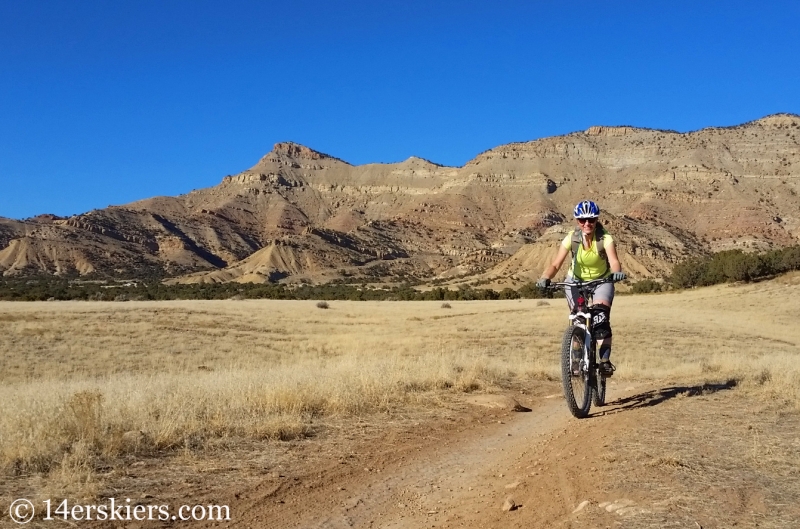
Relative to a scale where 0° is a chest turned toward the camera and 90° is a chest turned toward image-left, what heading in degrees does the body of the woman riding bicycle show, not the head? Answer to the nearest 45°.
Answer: approximately 0°
